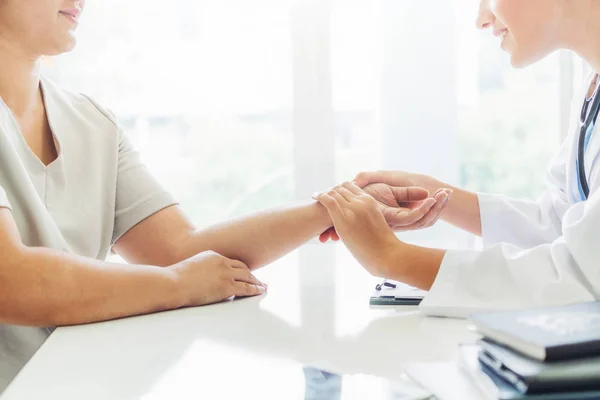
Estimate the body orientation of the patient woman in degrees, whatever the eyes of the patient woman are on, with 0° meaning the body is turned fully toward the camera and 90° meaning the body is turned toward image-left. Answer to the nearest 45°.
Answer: approximately 315°

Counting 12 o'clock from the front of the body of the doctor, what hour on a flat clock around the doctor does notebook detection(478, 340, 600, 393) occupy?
The notebook is roughly at 9 o'clock from the doctor.

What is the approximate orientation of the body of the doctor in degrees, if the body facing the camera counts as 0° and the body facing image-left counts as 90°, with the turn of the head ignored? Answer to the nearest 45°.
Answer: approximately 90°

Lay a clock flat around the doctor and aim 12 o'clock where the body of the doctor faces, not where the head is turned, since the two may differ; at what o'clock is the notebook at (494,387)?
The notebook is roughly at 9 o'clock from the doctor.

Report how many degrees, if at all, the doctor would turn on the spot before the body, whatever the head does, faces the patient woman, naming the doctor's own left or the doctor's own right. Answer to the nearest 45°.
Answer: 0° — they already face them

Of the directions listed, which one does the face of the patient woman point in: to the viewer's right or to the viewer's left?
to the viewer's right

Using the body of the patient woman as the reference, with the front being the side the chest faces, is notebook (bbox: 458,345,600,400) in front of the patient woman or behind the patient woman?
in front

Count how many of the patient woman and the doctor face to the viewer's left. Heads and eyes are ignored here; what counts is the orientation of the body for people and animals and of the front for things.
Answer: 1

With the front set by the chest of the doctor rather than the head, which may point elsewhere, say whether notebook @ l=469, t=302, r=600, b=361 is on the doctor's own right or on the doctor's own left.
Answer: on the doctor's own left

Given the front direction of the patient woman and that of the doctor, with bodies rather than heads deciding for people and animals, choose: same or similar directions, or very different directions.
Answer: very different directions

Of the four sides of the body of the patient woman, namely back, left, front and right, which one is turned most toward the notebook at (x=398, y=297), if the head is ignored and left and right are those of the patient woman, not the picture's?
front

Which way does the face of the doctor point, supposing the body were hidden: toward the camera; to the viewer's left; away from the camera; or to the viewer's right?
to the viewer's left

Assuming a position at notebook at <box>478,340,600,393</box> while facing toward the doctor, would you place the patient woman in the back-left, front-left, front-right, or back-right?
front-left
